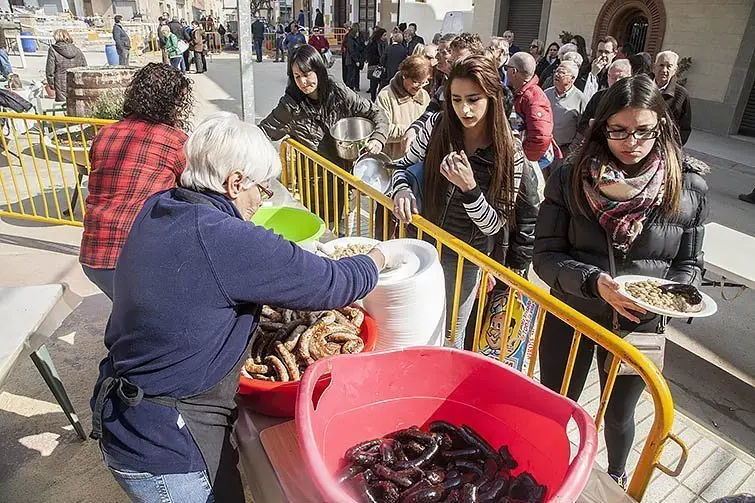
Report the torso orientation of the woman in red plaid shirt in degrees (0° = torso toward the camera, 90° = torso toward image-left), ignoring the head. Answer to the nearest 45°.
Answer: approximately 225°

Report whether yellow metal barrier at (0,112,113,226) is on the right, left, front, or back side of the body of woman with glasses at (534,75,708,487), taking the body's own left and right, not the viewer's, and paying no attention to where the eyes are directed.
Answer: right

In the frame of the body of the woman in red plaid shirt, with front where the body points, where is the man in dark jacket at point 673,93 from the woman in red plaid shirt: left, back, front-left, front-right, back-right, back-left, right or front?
front-right

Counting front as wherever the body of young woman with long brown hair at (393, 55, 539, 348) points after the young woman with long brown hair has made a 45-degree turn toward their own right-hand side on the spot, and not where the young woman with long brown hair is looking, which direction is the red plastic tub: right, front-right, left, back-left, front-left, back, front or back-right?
left

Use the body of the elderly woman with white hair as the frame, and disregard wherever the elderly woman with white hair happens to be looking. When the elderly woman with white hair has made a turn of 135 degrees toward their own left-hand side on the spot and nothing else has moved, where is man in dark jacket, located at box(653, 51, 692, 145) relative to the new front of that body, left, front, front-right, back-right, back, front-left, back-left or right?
back-right

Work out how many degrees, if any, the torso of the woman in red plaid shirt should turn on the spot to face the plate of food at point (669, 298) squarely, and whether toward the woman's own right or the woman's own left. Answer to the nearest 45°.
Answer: approximately 90° to the woman's own right

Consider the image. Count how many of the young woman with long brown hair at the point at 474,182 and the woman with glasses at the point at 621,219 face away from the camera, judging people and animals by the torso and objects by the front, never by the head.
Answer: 0

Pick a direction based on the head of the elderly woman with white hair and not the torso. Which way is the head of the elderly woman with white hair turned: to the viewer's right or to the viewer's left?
to the viewer's right

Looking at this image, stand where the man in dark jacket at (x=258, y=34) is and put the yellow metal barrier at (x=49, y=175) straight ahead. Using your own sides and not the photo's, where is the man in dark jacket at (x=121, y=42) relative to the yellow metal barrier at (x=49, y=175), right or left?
right

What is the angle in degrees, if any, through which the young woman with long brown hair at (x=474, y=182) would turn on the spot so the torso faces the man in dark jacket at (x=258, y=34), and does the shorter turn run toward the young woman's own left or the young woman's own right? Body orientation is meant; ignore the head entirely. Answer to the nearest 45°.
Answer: approximately 90° to the young woman's own right

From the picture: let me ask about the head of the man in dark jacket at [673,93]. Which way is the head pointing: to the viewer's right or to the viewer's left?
to the viewer's left

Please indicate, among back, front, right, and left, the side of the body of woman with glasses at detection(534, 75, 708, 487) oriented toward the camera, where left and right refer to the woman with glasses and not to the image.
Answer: front
